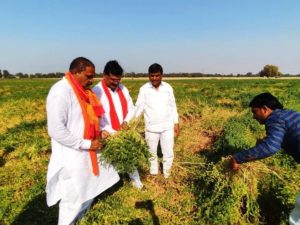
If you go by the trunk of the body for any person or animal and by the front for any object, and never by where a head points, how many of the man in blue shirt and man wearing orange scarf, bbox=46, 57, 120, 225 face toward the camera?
0

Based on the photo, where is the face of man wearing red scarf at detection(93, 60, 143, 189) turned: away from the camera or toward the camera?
toward the camera

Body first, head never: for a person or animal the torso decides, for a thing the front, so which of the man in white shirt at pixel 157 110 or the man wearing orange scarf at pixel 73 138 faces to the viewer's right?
the man wearing orange scarf

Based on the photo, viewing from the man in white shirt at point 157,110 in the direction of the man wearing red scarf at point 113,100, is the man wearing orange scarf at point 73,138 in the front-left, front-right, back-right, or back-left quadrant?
front-left

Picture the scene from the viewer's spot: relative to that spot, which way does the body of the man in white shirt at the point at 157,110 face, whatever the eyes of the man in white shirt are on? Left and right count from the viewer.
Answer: facing the viewer

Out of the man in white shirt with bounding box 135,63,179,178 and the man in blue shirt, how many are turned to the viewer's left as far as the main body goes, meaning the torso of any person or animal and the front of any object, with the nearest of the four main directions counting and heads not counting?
1

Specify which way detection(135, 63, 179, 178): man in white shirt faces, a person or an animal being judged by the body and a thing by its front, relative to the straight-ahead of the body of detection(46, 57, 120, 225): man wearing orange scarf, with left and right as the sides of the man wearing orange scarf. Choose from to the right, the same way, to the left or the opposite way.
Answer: to the right

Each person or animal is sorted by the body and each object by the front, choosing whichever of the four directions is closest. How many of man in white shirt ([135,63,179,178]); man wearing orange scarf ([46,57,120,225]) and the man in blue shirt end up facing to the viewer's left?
1

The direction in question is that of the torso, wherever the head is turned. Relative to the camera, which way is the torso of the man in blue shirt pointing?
to the viewer's left

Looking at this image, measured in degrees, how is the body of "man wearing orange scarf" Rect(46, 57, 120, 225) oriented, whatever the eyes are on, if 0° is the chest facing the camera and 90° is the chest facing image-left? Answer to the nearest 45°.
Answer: approximately 270°

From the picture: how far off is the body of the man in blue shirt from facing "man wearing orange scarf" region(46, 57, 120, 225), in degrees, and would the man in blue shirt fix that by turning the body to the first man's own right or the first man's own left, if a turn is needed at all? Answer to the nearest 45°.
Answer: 0° — they already face them
